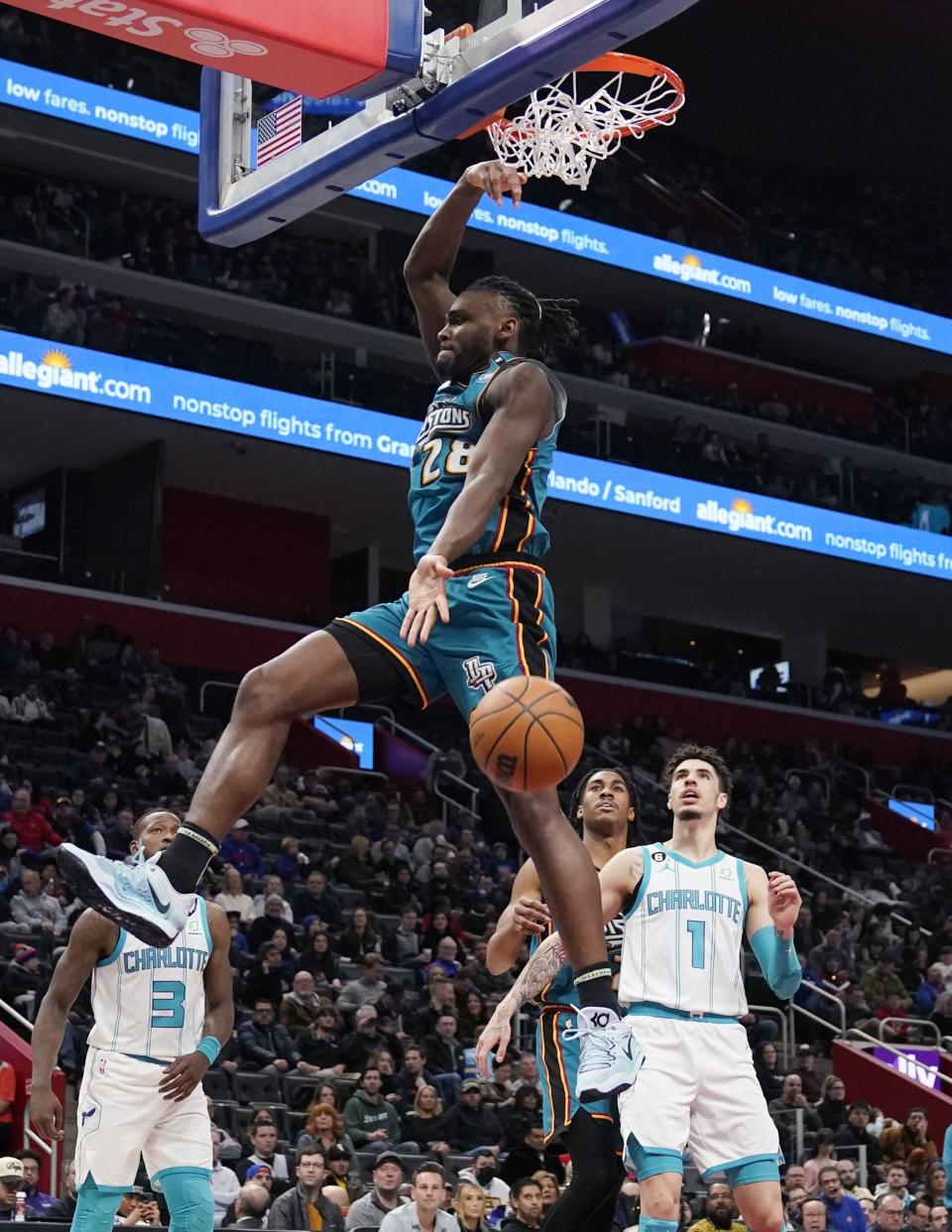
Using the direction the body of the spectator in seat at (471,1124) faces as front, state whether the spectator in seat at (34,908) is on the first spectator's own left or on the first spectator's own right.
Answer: on the first spectator's own right

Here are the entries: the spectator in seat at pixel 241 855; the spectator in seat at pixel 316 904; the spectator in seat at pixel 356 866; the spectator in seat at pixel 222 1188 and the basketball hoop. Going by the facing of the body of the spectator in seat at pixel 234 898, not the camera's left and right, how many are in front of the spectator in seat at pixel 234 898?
2

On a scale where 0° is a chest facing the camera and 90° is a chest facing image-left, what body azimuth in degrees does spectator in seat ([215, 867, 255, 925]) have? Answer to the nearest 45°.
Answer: approximately 0°

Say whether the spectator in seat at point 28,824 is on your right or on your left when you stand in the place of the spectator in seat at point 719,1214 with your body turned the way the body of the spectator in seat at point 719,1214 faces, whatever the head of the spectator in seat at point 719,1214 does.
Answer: on your right

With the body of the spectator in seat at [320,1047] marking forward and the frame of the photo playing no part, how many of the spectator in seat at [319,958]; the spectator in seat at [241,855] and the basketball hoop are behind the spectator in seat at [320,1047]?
2

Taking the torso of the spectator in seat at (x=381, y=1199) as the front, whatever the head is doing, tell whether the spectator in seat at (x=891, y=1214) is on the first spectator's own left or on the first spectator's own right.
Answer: on the first spectator's own left

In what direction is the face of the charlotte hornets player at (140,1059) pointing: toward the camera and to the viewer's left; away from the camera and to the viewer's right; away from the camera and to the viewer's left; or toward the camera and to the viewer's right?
toward the camera and to the viewer's right

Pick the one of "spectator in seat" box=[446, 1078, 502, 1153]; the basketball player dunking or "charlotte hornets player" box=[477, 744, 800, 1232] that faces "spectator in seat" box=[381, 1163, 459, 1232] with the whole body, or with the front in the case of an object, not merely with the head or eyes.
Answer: "spectator in seat" box=[446, 1078, 502, 1153]

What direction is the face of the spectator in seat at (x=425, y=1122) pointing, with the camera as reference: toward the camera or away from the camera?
toward the camera

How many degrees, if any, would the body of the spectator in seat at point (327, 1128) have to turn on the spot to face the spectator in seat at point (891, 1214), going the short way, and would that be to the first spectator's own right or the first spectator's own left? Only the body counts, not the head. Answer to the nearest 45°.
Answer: approximately 90° to the first spectator's own left

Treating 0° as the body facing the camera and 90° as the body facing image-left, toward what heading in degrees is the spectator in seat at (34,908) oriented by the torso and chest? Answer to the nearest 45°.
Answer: approximately 315°

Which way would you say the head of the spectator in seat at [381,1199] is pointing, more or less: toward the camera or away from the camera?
toward the camera

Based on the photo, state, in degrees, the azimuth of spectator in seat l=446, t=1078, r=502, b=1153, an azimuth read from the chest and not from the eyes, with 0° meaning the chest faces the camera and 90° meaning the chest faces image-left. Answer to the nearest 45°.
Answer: approximately 0°

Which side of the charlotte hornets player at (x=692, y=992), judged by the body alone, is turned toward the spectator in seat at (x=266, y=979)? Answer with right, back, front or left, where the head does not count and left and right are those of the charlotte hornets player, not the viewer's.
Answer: back

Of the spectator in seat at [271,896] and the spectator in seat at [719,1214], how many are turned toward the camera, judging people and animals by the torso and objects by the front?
2

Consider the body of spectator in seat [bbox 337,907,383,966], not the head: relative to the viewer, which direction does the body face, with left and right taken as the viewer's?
facing the viewer

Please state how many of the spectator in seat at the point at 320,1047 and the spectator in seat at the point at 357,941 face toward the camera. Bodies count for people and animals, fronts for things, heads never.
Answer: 2

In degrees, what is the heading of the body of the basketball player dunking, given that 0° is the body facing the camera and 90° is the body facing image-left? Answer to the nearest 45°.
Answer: approximately 45°
